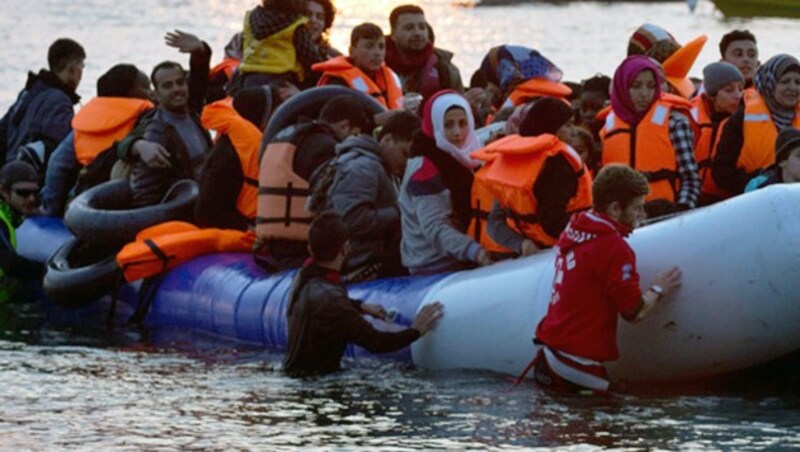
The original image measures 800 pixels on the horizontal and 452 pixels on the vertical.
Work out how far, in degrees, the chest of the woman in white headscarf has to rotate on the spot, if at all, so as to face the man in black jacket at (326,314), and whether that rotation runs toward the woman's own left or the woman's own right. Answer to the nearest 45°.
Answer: approximately 90° to the woman's own right

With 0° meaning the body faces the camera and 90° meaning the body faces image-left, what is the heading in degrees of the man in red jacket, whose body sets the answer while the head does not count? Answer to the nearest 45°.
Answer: approximately 225°

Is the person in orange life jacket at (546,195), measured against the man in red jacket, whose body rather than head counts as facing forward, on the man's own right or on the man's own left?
on the man's own left

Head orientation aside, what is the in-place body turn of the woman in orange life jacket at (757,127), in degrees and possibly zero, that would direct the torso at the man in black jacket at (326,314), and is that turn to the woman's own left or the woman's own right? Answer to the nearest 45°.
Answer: approximately 90° to the woman's own right

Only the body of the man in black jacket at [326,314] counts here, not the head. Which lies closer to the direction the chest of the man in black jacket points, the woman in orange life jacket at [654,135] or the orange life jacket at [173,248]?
the woman in orange life jacket

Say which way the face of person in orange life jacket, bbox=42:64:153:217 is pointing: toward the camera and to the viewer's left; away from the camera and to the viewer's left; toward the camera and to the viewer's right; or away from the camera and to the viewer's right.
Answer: away from the camera and to the viewer's right

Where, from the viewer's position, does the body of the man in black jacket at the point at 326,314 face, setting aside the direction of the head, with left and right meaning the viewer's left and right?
facing away from the viewer and to the right of the viewer
